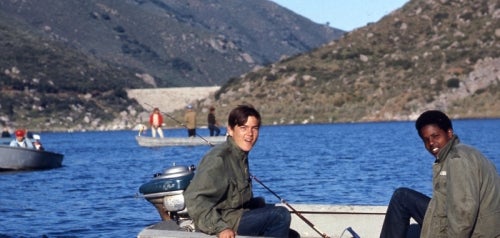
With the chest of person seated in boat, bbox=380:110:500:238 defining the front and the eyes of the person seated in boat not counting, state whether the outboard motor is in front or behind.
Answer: in front

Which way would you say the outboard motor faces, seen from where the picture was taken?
facing to the right of the viewer

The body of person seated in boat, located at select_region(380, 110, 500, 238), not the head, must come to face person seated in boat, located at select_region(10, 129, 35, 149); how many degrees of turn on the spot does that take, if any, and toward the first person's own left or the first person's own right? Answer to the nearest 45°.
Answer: approximately 45° to the first person's own right

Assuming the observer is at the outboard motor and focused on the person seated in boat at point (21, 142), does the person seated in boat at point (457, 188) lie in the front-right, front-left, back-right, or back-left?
back-right

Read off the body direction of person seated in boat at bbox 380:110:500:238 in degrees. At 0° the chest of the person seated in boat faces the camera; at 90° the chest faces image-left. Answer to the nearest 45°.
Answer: approximately 90°

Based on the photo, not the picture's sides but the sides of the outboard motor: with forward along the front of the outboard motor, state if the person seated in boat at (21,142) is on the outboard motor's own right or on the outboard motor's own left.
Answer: on the outboard motor's own left

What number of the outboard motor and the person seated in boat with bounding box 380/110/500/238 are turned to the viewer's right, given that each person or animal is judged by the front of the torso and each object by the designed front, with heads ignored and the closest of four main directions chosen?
1
